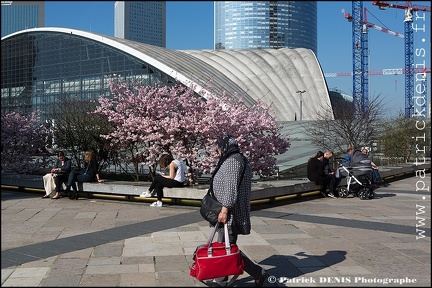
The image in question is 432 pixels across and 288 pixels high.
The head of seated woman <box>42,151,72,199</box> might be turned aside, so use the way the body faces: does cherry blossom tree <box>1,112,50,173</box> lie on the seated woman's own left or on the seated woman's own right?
on the seated woman's own right

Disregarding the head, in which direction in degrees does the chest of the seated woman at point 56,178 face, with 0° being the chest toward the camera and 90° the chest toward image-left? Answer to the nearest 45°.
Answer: approximately 45°

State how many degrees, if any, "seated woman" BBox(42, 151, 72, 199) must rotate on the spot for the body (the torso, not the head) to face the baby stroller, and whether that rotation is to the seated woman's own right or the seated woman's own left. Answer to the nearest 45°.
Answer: approximately 135° to the seated woman's own left

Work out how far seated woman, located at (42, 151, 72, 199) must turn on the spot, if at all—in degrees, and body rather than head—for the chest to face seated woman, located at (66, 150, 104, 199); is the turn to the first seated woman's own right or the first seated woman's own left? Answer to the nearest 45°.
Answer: approximately 135° to the first seated woman's own left

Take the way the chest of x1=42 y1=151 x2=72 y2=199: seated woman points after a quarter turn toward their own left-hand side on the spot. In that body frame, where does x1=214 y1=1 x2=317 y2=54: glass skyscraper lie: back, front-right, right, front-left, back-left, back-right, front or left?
left
